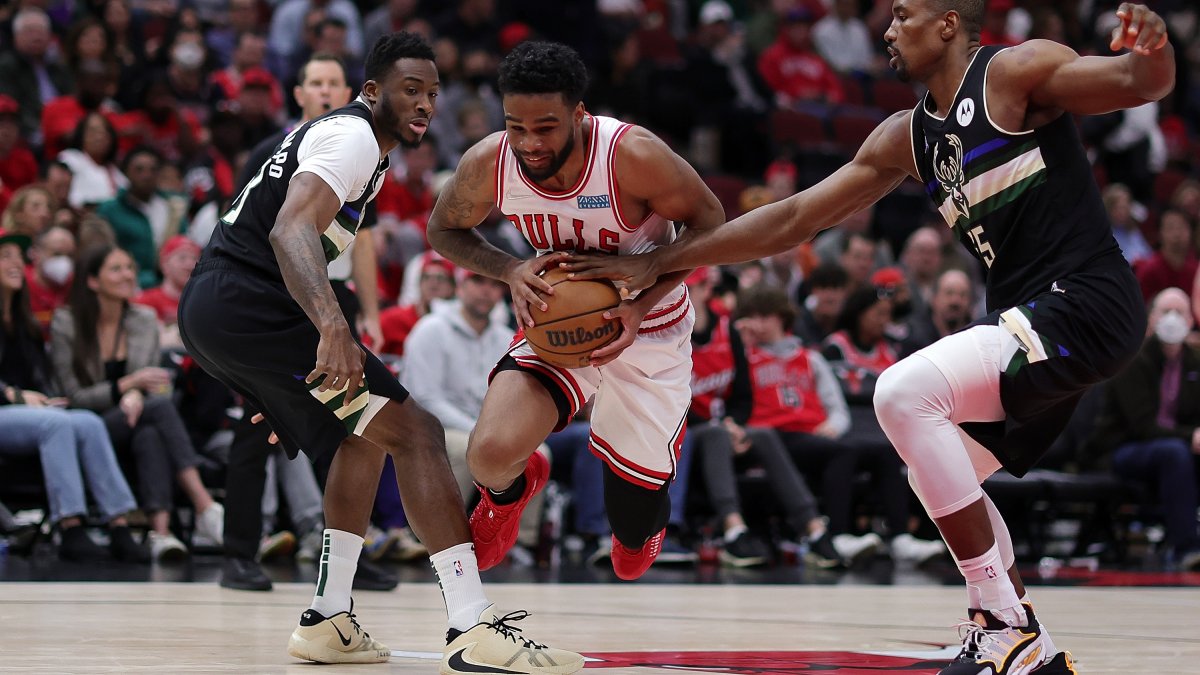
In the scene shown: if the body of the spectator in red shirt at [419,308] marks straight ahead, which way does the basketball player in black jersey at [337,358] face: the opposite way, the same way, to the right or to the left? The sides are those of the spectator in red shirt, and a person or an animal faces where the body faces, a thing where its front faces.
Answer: to the left

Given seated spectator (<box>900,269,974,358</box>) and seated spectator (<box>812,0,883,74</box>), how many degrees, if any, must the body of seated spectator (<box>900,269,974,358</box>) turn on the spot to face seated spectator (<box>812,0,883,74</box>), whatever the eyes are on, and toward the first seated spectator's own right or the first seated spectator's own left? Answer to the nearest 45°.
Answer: approximately 180°

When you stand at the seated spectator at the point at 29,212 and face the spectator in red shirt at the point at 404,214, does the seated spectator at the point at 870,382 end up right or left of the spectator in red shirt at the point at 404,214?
right

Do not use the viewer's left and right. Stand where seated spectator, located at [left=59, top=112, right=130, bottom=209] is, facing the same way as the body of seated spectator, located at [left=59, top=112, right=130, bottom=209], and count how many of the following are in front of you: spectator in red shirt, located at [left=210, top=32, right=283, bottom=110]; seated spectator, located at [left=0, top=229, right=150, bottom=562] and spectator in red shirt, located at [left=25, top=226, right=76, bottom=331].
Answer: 2

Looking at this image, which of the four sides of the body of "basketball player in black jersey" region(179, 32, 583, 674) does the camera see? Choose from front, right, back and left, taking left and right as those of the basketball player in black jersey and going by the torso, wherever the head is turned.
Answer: right

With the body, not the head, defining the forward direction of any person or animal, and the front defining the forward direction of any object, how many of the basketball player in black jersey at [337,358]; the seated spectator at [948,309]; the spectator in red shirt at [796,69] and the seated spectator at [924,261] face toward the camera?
3

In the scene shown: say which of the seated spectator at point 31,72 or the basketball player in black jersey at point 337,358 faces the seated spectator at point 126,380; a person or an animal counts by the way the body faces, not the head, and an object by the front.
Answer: the seated spectator at point 31,72

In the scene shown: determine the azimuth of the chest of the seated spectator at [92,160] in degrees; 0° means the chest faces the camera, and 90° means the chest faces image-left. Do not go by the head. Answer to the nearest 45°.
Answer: approximately 0°

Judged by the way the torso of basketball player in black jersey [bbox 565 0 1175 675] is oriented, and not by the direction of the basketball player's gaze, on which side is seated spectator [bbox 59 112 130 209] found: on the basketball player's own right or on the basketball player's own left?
on the basketball player's own right

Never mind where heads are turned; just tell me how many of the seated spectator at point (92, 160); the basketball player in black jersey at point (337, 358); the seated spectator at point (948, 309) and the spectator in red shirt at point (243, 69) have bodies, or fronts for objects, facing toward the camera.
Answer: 3
